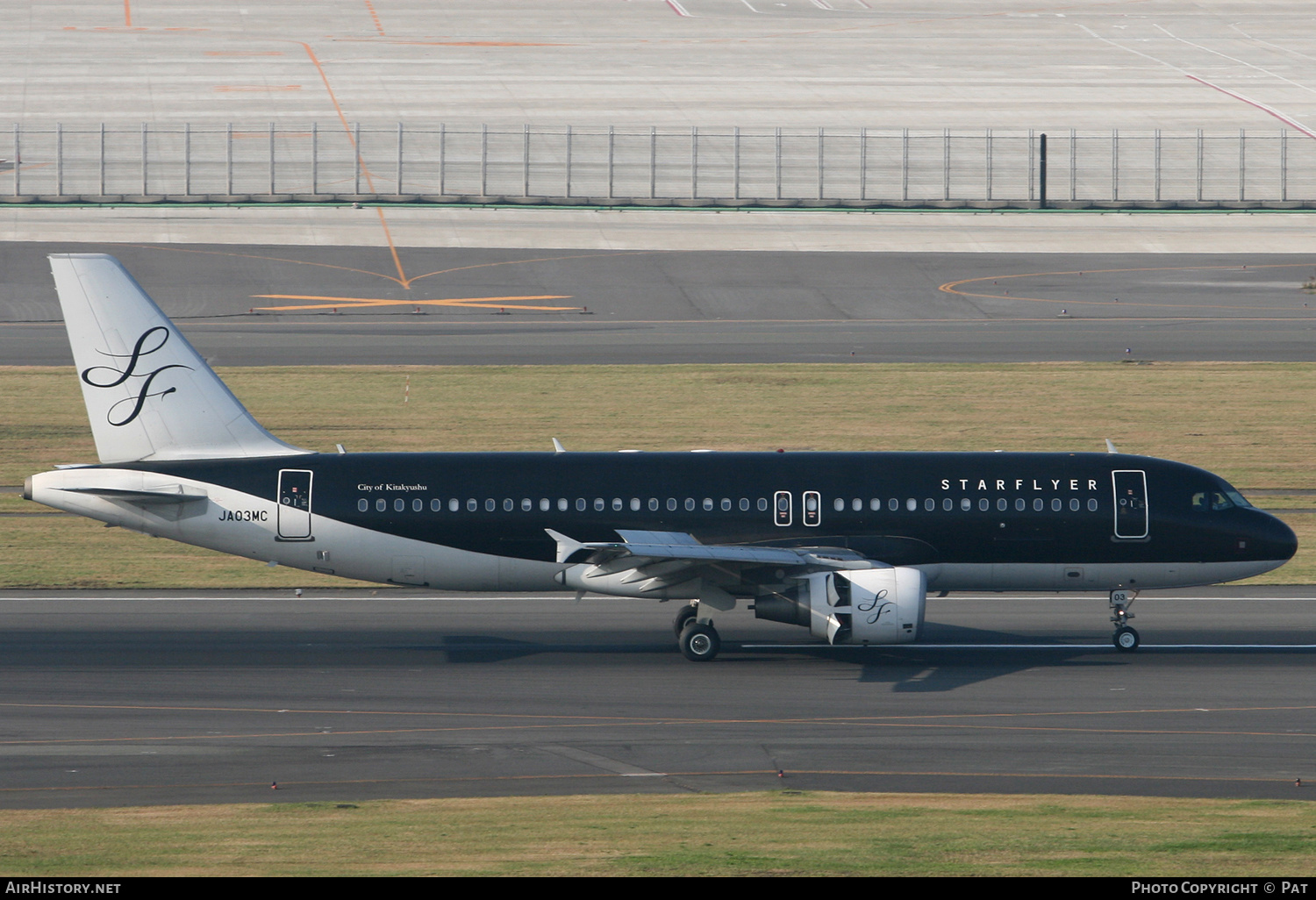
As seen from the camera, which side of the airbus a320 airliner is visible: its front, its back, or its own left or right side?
right
